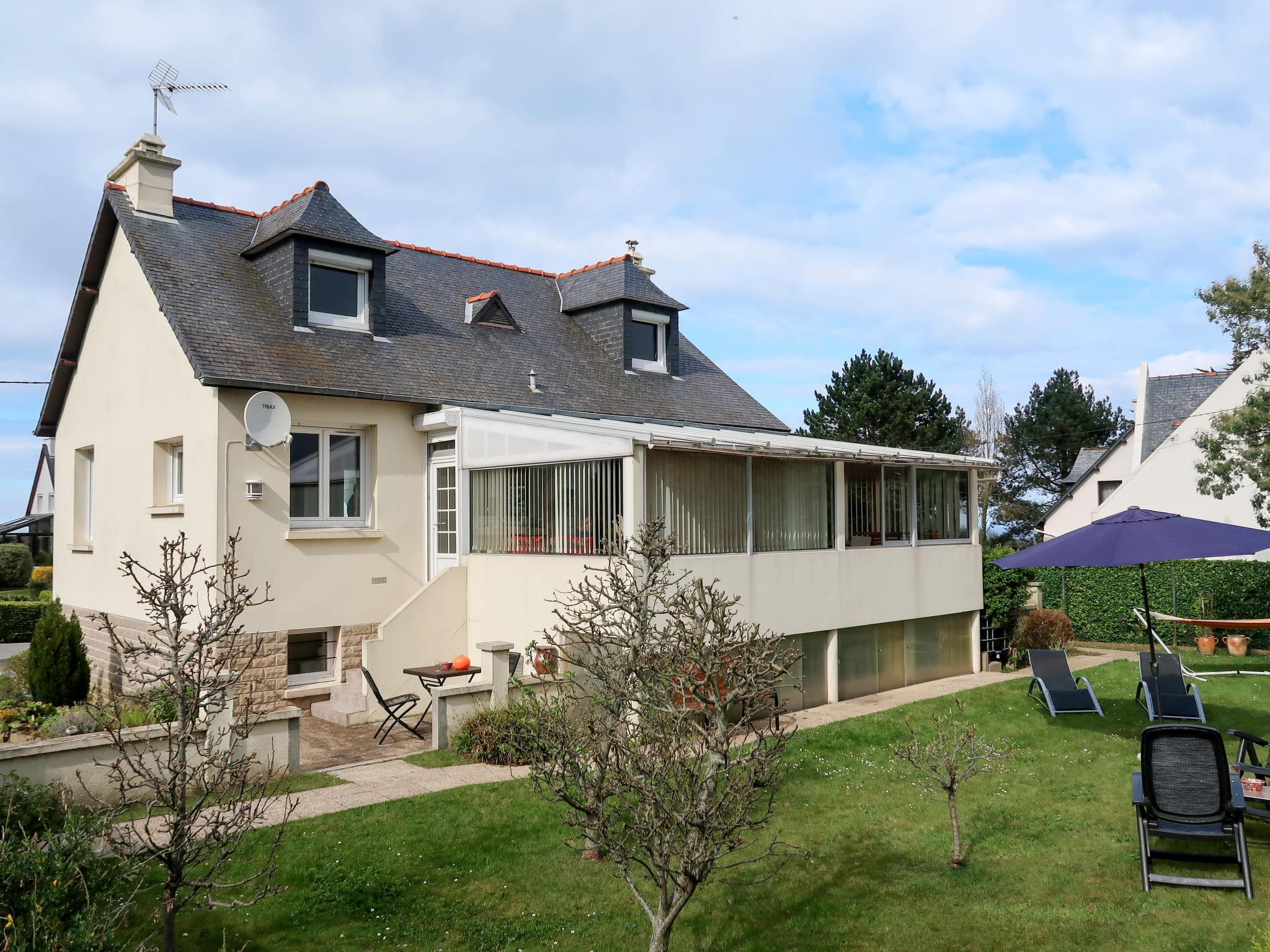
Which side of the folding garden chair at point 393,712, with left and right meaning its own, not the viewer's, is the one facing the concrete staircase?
left

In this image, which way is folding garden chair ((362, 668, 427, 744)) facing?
to the viewer's right

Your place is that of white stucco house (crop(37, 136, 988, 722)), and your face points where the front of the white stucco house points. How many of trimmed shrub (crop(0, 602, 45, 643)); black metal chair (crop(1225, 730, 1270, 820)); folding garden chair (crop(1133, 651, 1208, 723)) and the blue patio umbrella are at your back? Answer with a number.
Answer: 1

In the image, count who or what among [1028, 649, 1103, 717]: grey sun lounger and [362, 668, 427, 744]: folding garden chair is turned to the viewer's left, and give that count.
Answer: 0

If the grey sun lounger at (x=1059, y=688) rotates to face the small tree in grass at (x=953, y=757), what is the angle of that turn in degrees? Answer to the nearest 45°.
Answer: approximately 45° to its right

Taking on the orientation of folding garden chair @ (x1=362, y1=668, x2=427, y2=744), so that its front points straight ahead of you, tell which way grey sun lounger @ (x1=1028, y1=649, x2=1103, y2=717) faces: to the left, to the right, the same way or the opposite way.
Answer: to the right

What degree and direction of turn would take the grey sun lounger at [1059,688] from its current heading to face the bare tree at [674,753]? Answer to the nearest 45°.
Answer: approximately 45° to its right

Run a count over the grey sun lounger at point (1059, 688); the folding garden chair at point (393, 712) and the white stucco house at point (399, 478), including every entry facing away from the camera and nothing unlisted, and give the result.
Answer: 0

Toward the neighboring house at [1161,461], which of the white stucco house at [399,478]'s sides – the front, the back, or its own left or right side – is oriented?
left

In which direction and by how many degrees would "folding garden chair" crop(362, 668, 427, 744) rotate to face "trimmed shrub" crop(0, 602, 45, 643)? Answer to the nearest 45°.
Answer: approximately 135° to its left

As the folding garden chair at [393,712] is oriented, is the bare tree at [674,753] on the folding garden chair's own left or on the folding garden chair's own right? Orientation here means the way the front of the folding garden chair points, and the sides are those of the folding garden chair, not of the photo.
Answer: on the folding garden chair's own right

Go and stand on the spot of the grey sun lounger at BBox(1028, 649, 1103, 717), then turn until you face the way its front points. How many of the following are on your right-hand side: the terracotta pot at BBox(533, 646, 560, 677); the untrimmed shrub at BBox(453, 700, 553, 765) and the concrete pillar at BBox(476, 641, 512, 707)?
3

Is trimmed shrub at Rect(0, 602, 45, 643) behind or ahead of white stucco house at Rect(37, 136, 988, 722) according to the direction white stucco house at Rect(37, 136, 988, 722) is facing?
behind

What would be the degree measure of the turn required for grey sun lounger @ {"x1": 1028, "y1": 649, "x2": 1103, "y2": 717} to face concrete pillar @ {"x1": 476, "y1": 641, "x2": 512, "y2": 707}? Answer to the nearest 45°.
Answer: approximately 90° to its right
